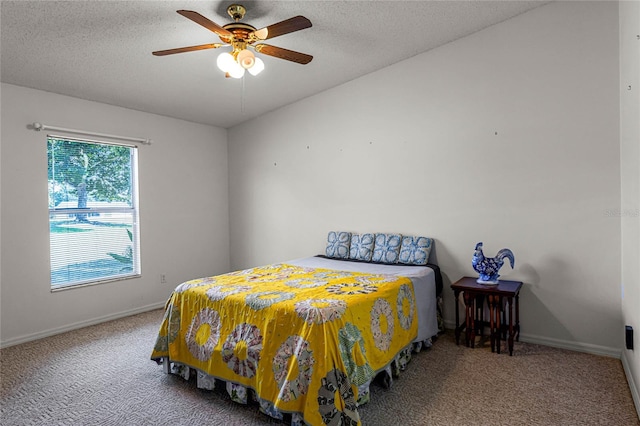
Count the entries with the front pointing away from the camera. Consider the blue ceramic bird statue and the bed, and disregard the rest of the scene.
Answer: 0

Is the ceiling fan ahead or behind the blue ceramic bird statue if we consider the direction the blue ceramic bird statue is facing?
ahead

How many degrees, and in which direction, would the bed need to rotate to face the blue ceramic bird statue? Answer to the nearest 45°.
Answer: approximately 135° to its left

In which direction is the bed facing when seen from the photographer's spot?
facing the viewer and to the left of the viewer

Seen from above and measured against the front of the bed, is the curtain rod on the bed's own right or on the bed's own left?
on the bed's own right

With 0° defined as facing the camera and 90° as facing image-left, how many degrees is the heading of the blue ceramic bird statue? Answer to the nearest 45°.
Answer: approximately 90°

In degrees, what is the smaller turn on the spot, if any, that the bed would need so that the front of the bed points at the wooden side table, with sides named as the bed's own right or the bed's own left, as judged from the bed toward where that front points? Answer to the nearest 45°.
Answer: approximately 135° to the bed's own left

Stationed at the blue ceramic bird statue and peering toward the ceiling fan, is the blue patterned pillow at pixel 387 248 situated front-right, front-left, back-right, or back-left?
front-right
